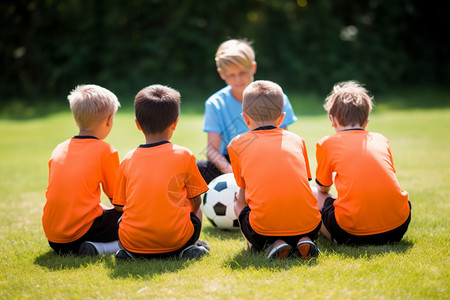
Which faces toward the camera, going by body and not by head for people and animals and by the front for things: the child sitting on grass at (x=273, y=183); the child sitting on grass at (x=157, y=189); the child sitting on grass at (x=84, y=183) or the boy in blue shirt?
the boy in blue shirt

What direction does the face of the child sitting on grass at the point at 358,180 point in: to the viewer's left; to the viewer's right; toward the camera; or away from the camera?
away from the camera

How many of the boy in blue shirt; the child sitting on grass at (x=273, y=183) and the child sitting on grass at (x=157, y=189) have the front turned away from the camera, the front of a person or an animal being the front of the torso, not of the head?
2

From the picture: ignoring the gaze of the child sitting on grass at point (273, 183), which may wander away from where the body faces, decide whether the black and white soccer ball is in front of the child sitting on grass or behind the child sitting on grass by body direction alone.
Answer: in front

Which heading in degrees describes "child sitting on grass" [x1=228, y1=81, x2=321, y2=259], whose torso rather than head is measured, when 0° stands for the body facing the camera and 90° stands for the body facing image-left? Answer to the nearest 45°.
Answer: approximately 180°

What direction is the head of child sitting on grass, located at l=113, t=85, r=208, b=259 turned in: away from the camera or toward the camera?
away from the camera

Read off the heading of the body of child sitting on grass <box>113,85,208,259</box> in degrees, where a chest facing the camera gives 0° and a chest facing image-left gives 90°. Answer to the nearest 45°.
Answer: approximately 180°

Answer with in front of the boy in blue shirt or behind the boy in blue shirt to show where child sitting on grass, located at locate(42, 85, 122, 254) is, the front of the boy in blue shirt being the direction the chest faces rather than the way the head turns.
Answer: in front

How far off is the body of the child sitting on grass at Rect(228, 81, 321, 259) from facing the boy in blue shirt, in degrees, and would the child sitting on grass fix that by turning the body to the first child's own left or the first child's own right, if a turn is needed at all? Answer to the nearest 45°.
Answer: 0° — they already face them

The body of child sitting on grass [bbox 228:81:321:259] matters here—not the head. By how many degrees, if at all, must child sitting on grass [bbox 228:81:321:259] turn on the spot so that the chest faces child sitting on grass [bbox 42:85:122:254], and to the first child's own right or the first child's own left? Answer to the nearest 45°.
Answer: approximately 90° to the first child's own left

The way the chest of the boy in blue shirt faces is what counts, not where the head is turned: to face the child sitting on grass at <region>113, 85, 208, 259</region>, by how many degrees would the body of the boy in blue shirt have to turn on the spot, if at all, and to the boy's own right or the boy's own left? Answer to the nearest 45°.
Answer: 0° — they already face them

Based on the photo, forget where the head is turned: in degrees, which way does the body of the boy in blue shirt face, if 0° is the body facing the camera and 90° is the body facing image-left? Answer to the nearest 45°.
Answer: approximately 0°
